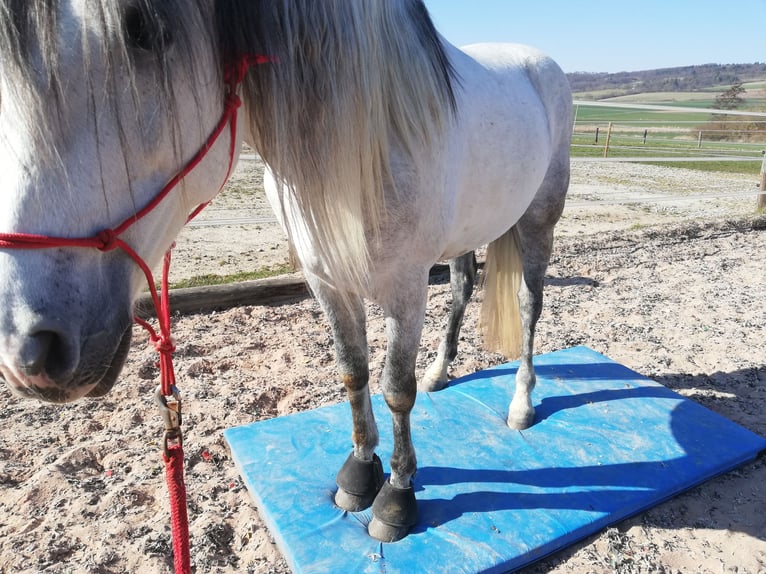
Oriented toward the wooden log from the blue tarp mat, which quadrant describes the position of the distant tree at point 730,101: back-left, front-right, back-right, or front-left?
front-right

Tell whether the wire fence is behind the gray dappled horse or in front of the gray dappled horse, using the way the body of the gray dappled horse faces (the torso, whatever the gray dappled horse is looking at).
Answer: behind

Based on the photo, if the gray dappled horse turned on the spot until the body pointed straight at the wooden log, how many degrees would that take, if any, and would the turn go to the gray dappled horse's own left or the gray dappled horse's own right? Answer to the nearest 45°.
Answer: approximately 135° to the gray dappled horse's own right

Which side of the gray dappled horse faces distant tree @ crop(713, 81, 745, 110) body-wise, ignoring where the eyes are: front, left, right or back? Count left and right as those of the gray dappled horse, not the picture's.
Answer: back

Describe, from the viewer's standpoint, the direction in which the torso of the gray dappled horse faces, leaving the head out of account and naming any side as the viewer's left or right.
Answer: facing the viewer and to the left of the viewer
